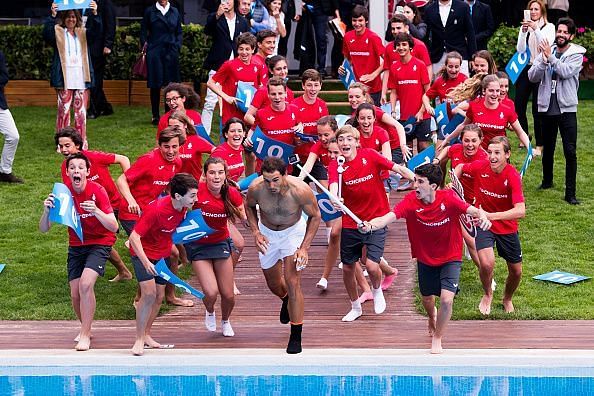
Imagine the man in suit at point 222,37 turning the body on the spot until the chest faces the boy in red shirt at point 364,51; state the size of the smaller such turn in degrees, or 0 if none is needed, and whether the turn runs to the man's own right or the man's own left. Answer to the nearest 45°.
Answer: approximately 45° to the man's own left

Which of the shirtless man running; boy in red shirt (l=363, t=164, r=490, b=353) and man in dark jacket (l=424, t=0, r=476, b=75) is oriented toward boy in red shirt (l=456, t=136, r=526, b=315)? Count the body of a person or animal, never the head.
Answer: the man in dark jacket

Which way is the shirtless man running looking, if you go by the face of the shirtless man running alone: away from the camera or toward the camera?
toward the camera

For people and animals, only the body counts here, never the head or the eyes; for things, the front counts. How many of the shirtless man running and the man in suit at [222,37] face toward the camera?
2

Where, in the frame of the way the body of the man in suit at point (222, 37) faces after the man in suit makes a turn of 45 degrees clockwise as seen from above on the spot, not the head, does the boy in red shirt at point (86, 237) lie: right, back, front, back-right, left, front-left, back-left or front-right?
front-left

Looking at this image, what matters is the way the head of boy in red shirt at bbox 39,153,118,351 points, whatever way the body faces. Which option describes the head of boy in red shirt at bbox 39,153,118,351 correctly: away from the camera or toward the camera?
toward the camera

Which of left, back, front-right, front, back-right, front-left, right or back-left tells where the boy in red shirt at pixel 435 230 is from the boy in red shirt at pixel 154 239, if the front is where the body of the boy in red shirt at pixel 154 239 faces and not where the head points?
front-left

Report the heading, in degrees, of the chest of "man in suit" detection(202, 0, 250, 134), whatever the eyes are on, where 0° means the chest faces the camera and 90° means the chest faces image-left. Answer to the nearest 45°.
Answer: approximately 0°

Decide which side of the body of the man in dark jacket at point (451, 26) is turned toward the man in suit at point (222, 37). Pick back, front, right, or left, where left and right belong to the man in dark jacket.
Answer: right

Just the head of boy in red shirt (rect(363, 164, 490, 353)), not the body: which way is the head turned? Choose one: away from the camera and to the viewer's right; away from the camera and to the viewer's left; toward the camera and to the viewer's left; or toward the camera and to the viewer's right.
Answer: toward the camera and to the viewer's left

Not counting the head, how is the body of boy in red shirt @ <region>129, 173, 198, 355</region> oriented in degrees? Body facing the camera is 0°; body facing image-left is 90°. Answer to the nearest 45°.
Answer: approximately 315°

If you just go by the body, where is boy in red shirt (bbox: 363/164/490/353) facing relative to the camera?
toward the camera

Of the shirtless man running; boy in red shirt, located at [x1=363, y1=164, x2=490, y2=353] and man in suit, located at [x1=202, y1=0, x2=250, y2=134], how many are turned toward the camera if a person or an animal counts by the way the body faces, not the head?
3

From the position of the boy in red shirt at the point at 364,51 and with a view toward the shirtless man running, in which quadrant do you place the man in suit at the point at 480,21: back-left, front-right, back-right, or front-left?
back-left
